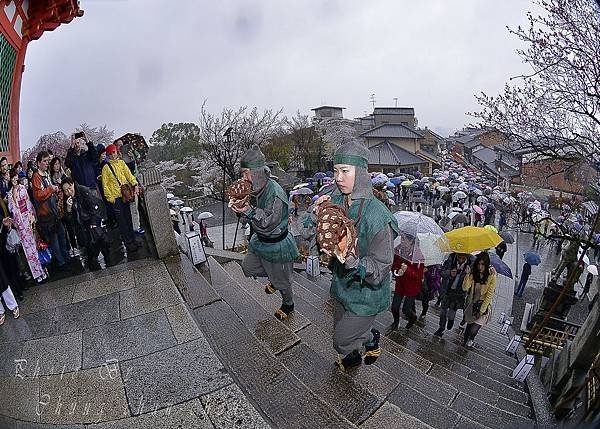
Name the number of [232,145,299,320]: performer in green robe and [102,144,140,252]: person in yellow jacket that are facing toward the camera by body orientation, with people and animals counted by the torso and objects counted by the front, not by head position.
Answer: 1

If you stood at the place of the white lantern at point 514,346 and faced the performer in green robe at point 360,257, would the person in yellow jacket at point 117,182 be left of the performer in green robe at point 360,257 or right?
right

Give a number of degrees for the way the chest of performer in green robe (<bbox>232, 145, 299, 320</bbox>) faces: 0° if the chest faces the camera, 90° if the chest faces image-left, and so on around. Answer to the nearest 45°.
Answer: approximately 90°

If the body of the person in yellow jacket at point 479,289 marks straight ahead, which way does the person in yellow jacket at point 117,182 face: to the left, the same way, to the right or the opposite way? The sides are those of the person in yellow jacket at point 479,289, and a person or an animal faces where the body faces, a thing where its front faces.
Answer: to the left

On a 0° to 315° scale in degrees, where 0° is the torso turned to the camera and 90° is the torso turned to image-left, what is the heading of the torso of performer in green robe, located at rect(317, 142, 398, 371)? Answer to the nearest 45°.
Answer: approximately 45°

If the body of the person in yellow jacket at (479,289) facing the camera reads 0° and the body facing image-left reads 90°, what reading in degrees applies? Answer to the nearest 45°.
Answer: approximately 45°

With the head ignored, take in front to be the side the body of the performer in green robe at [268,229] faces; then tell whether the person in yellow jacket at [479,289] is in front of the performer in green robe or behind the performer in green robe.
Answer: behind

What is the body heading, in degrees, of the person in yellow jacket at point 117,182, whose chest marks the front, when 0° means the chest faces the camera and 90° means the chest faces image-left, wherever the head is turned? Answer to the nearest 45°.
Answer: approximately 0°
